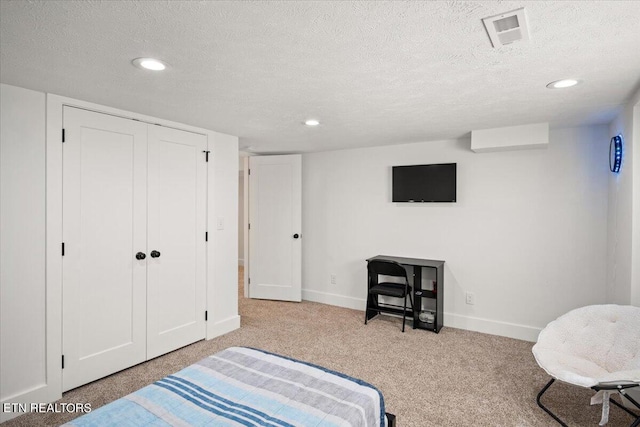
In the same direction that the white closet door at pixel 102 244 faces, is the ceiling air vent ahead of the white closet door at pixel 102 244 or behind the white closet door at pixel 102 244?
ahead

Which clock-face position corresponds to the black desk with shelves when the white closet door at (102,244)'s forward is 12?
The black desk with shelves is roughly at 11 o'clock from the white closet door.

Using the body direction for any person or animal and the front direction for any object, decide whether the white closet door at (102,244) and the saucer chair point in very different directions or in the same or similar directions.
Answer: very different directions

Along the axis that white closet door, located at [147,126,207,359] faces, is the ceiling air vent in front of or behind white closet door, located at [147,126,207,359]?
in front

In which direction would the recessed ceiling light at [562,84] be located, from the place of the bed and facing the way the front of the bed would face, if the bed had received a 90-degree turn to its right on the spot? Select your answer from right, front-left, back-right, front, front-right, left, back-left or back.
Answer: front-left

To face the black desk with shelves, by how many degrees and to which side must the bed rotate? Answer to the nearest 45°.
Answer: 0° — it already faces it

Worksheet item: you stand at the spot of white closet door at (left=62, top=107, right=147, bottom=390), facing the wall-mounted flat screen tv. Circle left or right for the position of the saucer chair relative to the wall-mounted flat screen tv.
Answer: right

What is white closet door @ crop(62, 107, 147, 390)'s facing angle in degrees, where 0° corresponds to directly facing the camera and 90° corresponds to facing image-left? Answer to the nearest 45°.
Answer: approximately 315°

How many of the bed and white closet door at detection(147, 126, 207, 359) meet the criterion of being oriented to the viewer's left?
0

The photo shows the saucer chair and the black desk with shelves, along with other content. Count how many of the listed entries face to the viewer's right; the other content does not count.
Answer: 0

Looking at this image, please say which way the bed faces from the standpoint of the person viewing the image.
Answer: facing away from the viewer and to the right of the viewer
